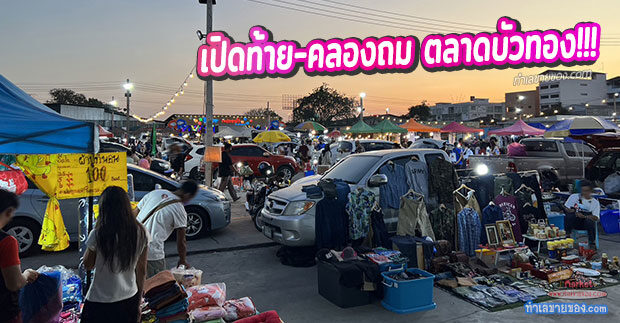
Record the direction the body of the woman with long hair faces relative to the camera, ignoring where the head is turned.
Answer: away from the camera

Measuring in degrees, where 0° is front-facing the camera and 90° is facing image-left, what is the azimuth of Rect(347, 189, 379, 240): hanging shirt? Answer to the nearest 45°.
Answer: approximately 45°

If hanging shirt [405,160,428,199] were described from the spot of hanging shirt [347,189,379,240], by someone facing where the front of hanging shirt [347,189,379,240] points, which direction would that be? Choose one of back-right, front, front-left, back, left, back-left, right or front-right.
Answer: back

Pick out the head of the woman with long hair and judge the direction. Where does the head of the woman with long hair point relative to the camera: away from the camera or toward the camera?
away from the camera

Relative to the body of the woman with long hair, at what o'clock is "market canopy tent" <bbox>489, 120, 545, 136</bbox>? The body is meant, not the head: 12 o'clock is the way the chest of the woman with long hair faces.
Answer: The market canopy tent is roughly at 2 o'clock from the woman with long hair.

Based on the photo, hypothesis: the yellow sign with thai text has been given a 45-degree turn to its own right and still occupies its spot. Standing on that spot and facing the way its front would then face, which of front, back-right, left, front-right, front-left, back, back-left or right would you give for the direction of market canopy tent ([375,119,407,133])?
back

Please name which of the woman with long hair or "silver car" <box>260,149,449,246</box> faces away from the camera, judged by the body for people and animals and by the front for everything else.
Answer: the woman with long hair

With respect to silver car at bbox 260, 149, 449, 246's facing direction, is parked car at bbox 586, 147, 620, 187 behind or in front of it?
behind

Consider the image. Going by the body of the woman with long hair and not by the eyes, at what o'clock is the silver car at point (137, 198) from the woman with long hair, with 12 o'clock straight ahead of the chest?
The silver car is roughly at 12 o'clock from the woman with long hair.

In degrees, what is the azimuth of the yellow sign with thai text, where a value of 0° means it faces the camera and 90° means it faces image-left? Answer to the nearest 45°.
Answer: approximately 0°

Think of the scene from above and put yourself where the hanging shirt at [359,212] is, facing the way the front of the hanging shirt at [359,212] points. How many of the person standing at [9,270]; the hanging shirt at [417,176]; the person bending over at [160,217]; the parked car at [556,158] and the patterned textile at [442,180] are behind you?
3

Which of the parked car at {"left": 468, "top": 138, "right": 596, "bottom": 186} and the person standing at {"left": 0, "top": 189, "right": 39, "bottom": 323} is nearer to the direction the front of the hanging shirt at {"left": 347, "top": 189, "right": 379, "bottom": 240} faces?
the person standing

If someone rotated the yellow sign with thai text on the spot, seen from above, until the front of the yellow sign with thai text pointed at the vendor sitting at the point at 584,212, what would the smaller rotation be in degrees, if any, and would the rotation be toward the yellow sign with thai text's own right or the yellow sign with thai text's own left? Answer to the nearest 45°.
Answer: approximately 90° to the yellow sign with thai text's own left

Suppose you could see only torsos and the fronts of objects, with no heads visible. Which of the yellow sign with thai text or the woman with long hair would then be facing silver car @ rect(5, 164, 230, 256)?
the woman with long hair

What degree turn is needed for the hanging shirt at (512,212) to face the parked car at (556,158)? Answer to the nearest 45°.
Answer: approximately 180°
